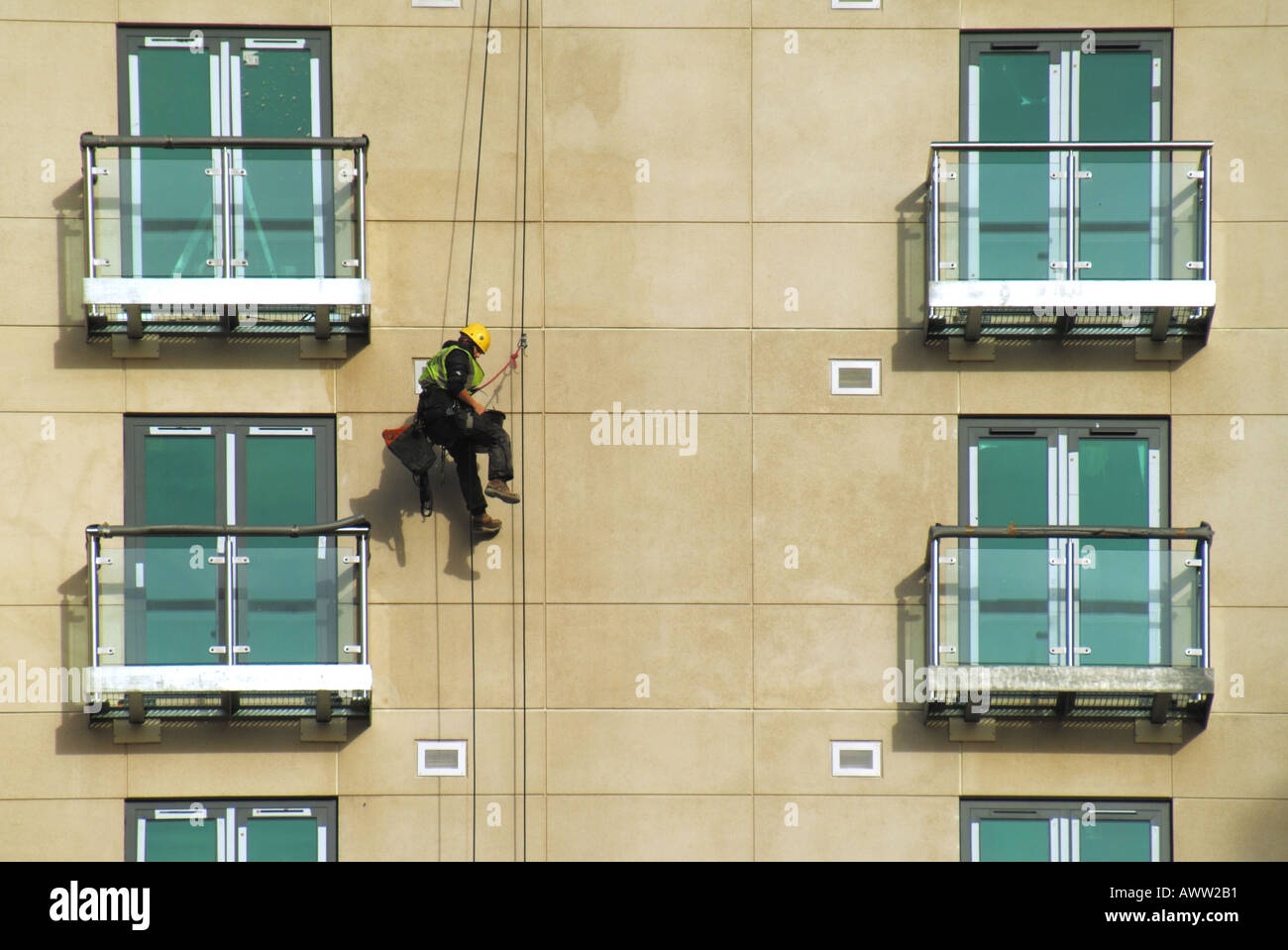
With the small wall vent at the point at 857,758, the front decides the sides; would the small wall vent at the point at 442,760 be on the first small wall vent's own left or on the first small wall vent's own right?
on the first small wall vent's own right

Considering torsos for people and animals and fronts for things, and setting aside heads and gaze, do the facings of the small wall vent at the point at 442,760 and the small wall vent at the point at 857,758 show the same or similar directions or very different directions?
same or similar directions

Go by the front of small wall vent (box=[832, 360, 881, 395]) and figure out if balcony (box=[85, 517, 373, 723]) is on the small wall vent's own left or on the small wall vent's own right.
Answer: on the small wall vent's own right

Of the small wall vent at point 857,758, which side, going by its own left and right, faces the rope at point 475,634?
right

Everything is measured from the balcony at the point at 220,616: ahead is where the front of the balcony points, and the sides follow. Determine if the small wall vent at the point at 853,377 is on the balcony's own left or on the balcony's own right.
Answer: on the balcony's own left

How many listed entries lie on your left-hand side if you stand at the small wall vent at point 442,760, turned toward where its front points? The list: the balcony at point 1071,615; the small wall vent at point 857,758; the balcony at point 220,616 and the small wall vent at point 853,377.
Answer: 3

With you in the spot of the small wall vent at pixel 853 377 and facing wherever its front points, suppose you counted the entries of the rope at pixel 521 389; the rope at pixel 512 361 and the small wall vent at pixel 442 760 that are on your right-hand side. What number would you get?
3

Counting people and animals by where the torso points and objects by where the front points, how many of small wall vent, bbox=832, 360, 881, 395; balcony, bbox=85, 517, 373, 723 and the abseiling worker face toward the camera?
2

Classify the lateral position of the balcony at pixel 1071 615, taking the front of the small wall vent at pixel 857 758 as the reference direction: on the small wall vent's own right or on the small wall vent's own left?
on the small wall vent's own left

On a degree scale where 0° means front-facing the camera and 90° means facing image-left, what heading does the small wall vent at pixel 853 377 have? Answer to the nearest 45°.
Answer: approximately 0°

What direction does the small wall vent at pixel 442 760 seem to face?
toward the camera

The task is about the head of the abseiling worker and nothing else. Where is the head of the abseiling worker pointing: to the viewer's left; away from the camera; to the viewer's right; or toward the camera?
to the viewer's right

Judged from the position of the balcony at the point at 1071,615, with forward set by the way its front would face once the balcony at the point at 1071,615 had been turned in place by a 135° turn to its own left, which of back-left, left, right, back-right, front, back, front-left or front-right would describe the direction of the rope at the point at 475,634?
back-left

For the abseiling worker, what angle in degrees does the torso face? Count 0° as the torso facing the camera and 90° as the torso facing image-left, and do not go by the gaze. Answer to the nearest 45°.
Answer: approximately 270°

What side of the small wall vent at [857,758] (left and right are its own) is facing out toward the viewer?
front

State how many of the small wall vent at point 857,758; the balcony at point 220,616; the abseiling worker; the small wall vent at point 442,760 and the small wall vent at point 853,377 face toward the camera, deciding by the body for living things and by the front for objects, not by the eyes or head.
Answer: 4

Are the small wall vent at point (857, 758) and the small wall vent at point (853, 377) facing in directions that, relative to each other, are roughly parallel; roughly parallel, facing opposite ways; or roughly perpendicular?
roughly parallel

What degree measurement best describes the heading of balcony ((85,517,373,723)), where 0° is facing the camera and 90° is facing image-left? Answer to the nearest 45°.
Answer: approximately 0°
